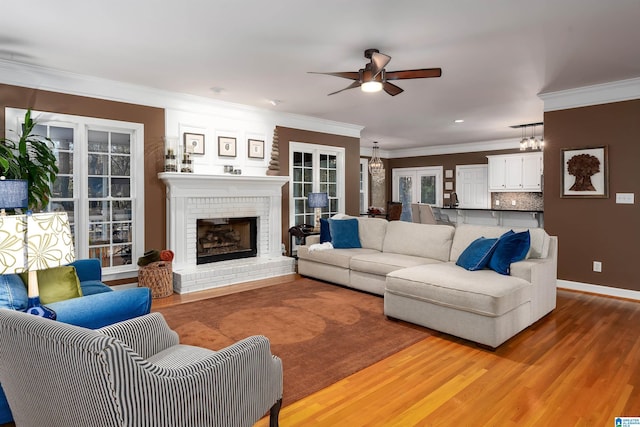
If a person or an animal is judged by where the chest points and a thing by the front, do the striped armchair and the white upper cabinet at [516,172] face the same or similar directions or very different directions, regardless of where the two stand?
very different directions

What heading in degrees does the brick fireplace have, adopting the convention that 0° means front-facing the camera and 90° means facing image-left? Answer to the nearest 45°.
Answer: approximately 315°

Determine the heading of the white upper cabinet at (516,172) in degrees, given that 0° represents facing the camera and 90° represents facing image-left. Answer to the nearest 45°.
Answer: approximately 0°

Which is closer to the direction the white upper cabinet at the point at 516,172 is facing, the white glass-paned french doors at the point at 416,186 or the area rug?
the area rug

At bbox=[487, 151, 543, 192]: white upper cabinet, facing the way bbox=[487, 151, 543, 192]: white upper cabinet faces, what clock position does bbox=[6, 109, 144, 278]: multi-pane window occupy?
The multi-pane window is roughly at 1 o'clock from the white upper cabinet.

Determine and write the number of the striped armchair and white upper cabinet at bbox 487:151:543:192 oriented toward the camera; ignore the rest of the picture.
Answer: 1

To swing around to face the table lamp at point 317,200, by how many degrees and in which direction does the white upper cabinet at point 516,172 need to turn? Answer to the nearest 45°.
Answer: approximately 45° to its right

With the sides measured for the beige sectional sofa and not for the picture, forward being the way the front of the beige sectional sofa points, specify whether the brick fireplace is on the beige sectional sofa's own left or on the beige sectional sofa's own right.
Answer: on the beige sectional sofa's own right

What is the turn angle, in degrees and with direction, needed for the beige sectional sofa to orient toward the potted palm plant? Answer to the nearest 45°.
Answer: approximately 45° to its right

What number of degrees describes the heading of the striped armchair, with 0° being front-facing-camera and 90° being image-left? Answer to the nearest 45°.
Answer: approximately 225°

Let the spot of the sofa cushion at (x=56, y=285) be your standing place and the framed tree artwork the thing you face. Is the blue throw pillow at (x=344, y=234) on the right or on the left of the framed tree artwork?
left

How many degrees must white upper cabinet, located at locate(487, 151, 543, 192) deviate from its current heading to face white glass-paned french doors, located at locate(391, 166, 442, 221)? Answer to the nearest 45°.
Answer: approximately 135° to its right
